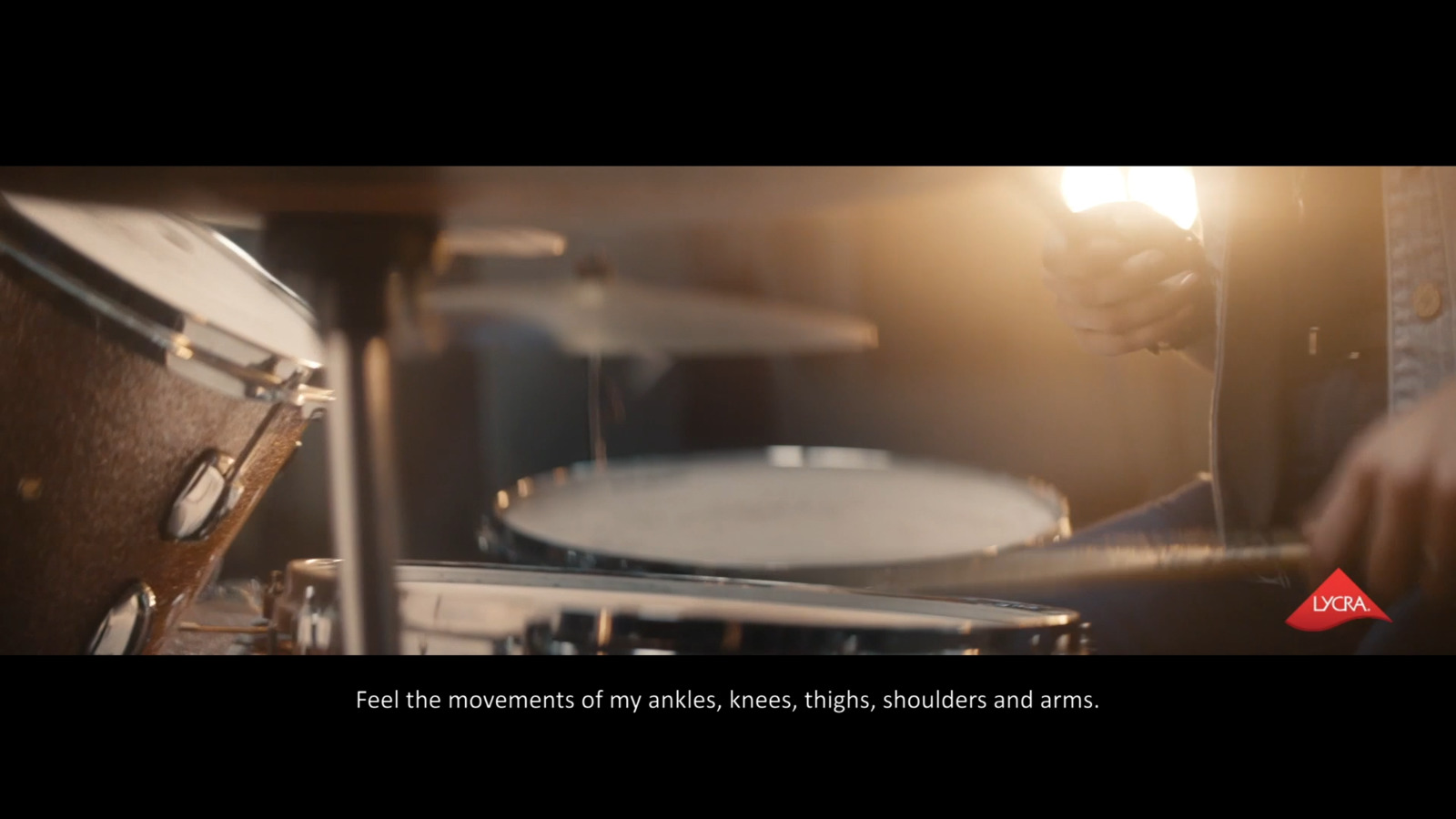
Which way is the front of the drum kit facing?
to the viewer's left
